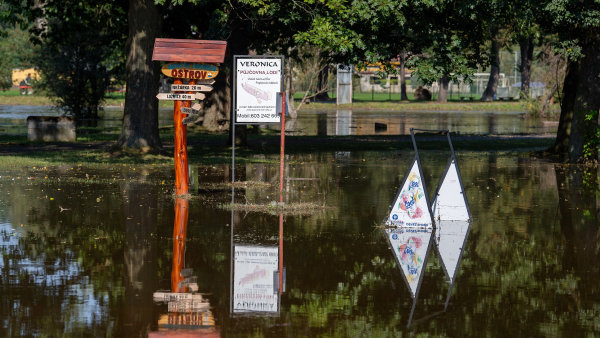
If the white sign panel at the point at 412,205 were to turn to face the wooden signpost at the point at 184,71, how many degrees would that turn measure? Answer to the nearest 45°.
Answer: approximately 135° to its right

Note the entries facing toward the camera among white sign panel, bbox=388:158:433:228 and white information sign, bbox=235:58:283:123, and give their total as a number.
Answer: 2

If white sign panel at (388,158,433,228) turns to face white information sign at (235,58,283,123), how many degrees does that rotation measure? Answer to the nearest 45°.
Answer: approximately 135° to its right

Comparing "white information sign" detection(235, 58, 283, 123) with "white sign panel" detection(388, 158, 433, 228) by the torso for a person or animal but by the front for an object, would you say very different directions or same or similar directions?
same or similar directions

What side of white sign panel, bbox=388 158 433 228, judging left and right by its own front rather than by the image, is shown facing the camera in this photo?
front

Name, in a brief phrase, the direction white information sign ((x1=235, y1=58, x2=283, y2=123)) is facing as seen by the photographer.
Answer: facing the viewer

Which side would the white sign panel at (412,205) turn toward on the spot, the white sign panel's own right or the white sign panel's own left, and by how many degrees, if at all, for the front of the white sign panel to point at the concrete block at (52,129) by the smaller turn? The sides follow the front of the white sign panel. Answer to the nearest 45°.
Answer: approximately 135° to the white sign panel's own right

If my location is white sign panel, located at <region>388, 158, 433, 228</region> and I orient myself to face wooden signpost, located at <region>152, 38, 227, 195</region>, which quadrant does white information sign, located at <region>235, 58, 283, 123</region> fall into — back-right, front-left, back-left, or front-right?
front-right

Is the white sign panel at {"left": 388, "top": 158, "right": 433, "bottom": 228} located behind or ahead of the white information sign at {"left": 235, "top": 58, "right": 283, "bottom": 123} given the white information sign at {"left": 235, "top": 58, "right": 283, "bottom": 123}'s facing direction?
ahead

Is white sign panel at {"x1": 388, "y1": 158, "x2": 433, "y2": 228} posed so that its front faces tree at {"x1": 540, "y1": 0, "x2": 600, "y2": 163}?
no

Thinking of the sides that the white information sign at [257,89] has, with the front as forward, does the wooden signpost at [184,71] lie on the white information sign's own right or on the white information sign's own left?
on the white information sign's own right

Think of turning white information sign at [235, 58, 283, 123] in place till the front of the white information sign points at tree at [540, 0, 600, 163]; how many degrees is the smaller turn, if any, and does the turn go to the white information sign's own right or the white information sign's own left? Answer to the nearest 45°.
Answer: approximately 135° to the white information sign's own left
